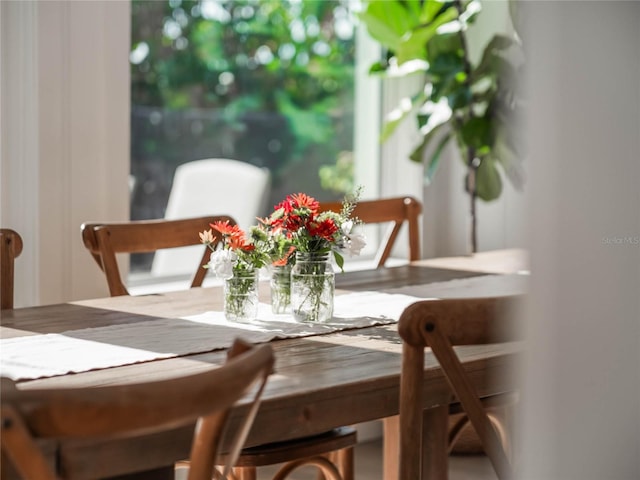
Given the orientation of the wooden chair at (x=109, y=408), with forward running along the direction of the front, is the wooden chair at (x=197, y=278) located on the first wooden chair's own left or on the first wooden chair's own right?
on the first wooden chair's own right

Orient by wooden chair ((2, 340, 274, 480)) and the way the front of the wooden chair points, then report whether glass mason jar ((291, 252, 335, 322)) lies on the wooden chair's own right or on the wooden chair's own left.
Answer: on the wooden chair's own right

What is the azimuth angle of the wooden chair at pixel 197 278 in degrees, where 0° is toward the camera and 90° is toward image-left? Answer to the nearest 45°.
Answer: approximately 315°

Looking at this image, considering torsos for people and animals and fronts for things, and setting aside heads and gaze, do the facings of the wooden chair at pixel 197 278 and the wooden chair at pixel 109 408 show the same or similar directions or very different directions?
very different directions

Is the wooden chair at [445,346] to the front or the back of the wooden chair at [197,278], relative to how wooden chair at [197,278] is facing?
to the front

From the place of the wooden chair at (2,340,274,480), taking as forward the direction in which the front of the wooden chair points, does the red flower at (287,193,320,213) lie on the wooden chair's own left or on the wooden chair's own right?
on the wooden chair's own right

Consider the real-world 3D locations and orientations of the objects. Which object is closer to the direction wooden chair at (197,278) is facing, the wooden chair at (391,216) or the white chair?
the wooden chair

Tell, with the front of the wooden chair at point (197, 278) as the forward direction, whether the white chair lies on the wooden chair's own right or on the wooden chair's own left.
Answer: on the wooden chair's own left

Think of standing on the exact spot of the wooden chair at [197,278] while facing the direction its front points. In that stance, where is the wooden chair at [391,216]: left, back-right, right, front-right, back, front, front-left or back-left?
left

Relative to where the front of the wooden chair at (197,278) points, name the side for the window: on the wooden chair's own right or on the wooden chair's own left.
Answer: on the wooden chair's own left

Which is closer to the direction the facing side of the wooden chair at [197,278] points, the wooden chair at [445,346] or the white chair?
the wooden chair

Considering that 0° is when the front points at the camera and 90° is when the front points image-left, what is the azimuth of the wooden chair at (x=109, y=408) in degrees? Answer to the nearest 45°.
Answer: approximately 135°
